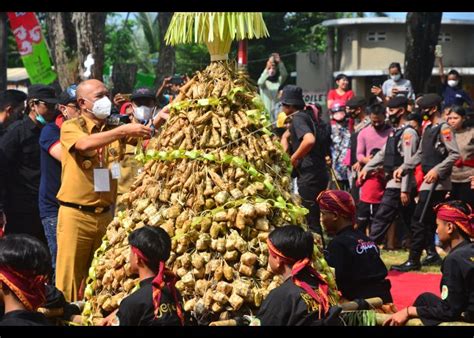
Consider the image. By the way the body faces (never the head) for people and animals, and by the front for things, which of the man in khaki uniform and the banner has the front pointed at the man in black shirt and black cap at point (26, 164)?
the banner

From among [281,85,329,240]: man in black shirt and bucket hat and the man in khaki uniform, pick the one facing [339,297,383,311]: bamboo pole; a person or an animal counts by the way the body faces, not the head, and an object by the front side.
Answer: the man in khaki uniform

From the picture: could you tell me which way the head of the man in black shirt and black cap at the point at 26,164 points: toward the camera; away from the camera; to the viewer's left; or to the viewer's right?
to the viewer's right

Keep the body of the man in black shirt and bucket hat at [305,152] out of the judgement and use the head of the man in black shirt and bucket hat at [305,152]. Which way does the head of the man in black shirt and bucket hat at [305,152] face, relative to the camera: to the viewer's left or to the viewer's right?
to the viewer's left

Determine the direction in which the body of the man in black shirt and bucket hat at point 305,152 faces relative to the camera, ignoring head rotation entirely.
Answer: to the viewer's left

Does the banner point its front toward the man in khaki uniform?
yes

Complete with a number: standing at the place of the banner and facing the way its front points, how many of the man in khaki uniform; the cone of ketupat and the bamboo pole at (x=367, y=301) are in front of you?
3

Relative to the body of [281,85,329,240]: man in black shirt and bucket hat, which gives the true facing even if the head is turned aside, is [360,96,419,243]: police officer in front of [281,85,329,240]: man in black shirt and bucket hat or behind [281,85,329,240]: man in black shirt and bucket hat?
behind

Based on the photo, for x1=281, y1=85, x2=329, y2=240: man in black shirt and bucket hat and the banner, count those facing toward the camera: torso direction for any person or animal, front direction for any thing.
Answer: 1

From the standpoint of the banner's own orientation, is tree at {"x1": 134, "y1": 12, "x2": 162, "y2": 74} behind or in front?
behind

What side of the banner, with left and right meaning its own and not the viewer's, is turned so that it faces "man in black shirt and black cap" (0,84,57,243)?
front
